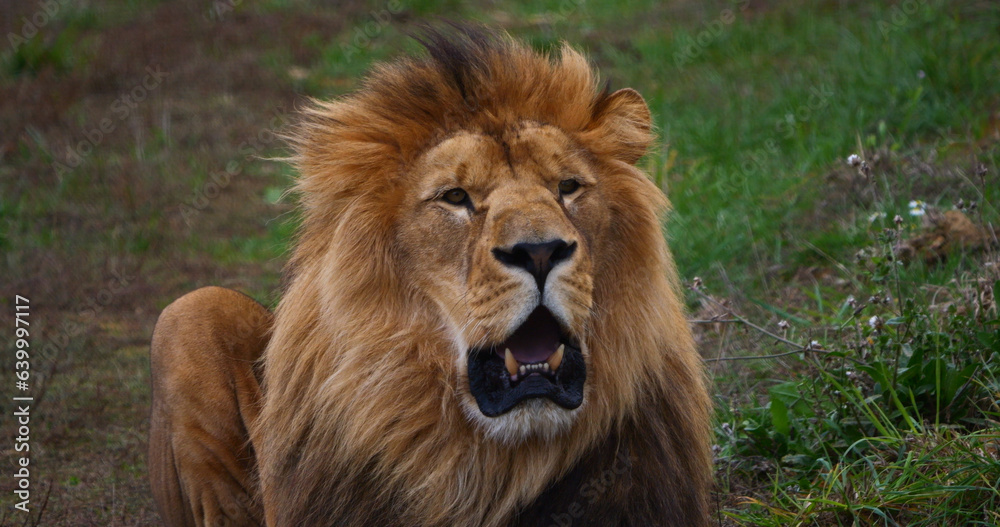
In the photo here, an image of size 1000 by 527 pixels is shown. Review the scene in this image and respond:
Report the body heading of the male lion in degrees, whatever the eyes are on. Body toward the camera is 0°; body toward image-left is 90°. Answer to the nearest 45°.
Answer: approximately 315°
